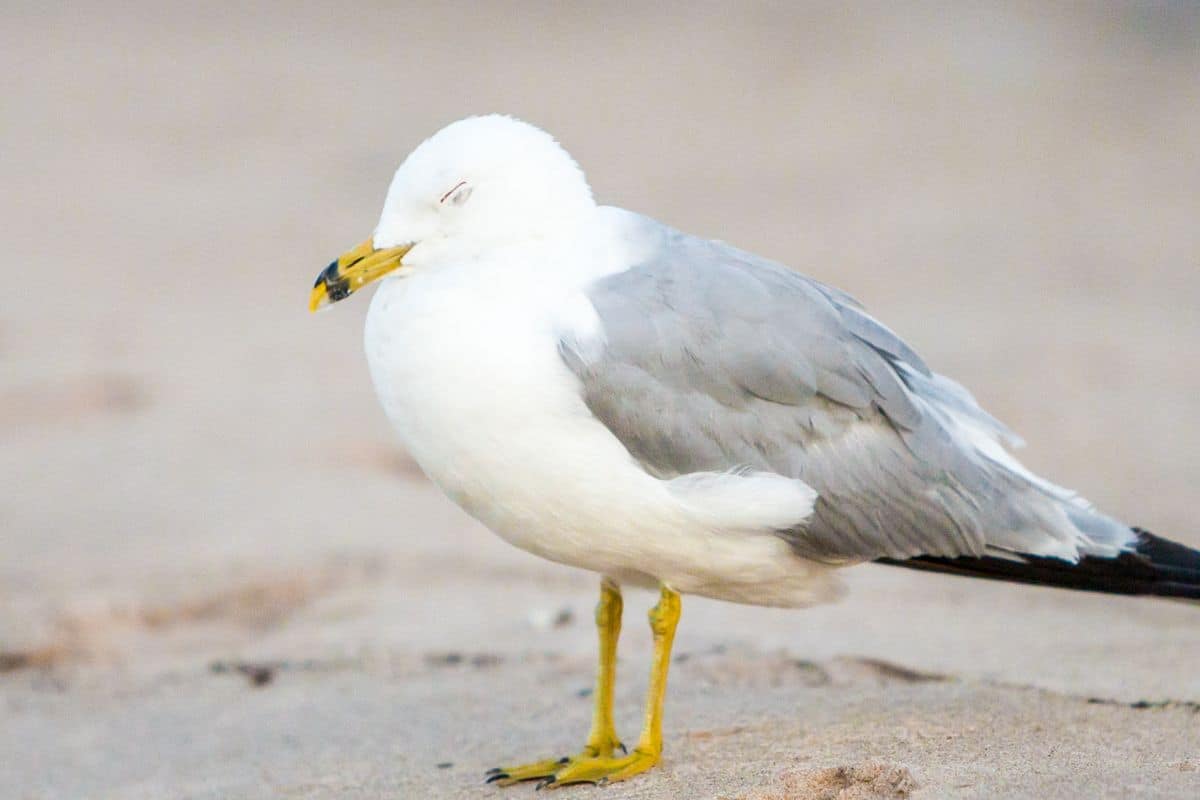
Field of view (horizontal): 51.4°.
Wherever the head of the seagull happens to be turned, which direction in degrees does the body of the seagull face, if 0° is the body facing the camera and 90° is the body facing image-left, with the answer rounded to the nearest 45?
approximately 90°
